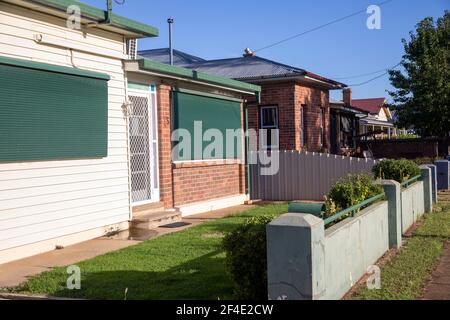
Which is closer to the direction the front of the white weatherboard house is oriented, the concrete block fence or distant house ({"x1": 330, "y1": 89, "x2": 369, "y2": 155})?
the concrete block fence

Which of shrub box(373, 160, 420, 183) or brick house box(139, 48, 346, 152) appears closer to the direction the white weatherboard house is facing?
the shrub

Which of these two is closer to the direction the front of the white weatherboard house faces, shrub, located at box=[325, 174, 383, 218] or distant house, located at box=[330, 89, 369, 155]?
the shrub

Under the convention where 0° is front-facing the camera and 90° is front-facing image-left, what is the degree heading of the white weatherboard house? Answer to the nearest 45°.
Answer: approximately 315°

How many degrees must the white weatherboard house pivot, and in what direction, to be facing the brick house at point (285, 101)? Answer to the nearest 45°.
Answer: approximately 90° to its left

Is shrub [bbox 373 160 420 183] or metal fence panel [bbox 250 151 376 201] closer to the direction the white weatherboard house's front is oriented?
the shrub

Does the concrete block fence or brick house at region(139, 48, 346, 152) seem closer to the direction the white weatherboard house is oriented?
the concrete block fence

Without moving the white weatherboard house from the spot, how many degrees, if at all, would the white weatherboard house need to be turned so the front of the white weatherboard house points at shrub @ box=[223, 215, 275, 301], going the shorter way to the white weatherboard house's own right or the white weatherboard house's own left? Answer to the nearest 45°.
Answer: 0° — it already faces it

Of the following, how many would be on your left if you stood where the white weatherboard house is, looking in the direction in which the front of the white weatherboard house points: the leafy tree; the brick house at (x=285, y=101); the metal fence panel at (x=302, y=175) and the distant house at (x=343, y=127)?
4

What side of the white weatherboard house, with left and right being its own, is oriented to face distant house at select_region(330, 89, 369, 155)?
left
